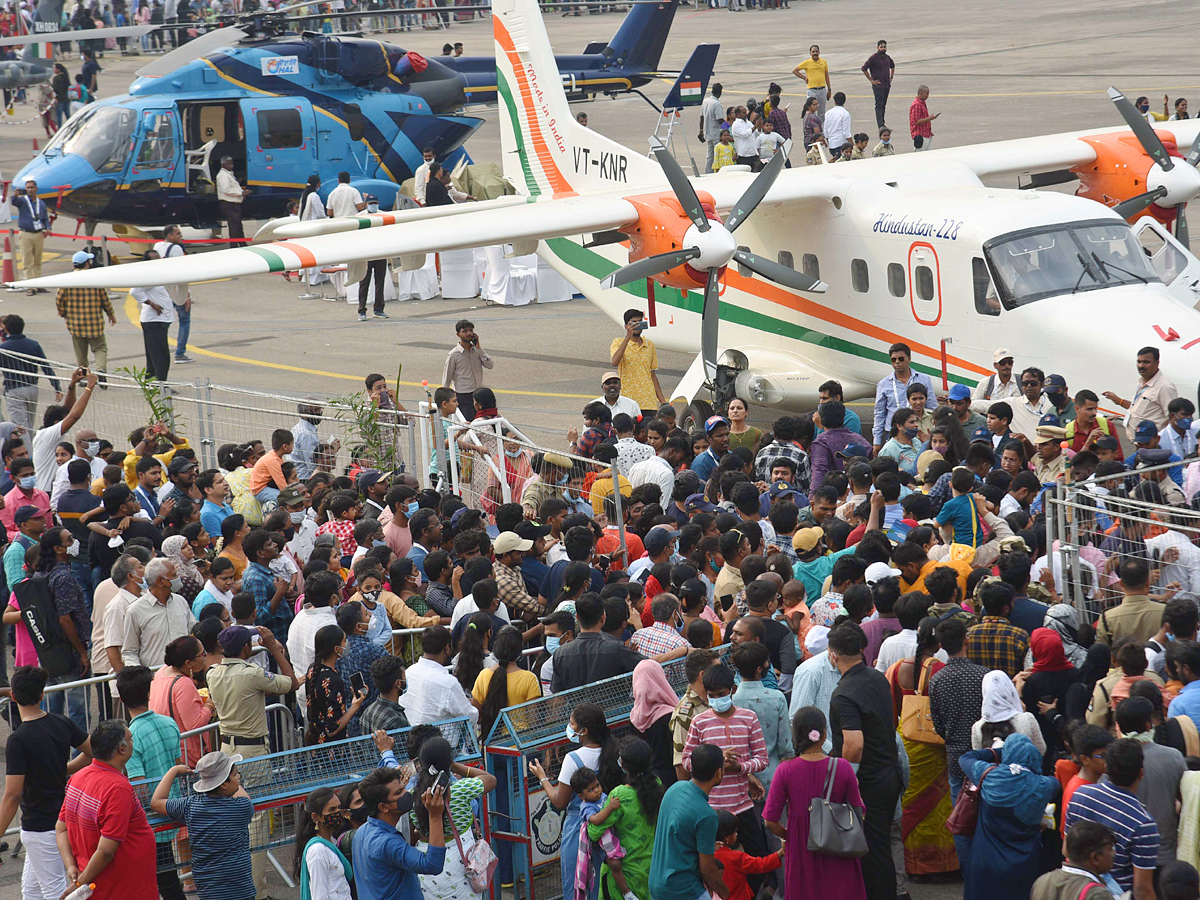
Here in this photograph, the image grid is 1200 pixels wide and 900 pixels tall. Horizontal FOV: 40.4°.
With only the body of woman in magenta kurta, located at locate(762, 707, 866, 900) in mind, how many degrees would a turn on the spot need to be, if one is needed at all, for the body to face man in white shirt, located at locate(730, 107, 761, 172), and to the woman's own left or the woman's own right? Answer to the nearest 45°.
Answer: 0° — they already face them

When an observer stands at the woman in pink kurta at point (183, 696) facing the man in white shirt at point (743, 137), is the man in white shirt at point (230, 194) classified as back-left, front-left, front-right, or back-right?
front-left

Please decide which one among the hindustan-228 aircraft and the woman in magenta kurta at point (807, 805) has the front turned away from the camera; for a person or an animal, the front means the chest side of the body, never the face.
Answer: the woman in magenta kurta

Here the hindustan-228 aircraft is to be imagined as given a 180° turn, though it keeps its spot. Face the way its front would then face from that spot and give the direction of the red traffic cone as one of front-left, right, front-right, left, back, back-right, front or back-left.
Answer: front

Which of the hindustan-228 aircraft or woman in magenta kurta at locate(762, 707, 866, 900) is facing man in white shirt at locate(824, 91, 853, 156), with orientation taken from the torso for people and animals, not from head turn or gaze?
the woman in magenta kurta

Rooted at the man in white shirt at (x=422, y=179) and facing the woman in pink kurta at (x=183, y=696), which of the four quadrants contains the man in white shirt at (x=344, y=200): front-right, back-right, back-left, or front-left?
front-right

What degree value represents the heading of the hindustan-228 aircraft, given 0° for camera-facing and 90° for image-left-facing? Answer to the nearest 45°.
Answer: approximately 315°

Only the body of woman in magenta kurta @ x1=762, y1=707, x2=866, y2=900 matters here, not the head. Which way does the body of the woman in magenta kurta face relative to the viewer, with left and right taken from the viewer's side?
facing away from the viewer

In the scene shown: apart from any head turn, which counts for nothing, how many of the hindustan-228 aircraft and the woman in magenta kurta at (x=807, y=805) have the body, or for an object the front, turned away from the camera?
1
